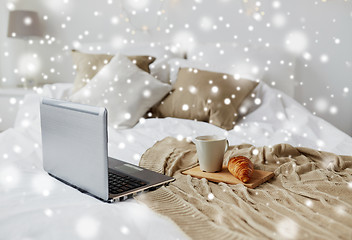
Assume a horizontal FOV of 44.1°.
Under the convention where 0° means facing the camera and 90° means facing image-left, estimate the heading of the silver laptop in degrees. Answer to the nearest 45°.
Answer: approximately 225°

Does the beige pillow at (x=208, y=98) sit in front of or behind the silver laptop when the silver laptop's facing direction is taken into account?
in front

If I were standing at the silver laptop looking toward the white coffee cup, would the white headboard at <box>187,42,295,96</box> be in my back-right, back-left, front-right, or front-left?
front-left

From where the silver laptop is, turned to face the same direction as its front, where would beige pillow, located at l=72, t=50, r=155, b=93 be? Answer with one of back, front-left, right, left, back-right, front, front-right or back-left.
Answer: front-left
